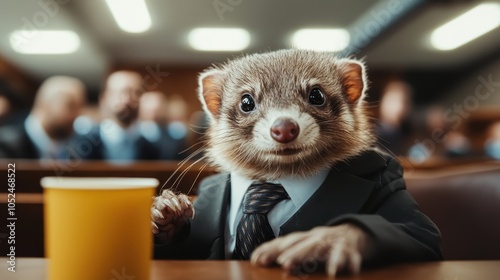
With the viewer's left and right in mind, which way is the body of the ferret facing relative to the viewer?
facing the viewer

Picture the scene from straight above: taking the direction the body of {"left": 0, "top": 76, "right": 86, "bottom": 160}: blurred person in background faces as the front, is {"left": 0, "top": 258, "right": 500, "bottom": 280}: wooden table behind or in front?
in front

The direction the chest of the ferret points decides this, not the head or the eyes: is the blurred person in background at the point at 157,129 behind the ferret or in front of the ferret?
behind

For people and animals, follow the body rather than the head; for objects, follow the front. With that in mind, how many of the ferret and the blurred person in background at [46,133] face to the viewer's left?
0

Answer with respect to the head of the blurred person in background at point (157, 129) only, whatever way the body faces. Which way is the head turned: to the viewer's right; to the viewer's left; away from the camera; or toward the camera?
toward the camera

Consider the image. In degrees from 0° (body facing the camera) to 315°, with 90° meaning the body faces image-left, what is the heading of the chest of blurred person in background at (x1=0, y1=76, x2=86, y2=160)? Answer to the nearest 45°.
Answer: approximately 315°

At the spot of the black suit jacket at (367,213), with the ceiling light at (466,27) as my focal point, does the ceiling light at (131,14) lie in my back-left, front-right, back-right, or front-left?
front-left

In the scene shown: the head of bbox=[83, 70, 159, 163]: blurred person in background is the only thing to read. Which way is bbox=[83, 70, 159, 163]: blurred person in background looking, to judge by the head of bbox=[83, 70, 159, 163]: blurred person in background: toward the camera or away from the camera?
toward the camera
